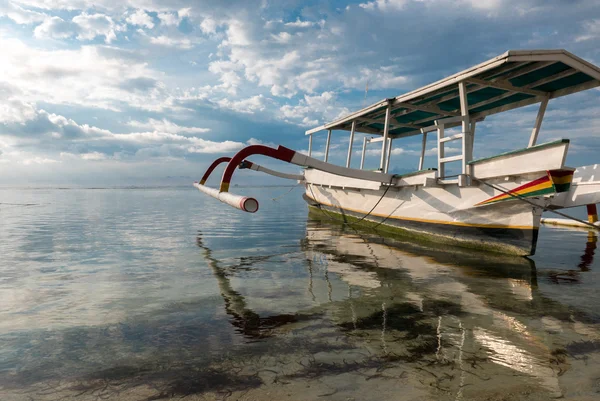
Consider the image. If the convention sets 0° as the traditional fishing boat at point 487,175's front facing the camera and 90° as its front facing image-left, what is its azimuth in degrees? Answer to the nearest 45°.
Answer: approximately 315°
